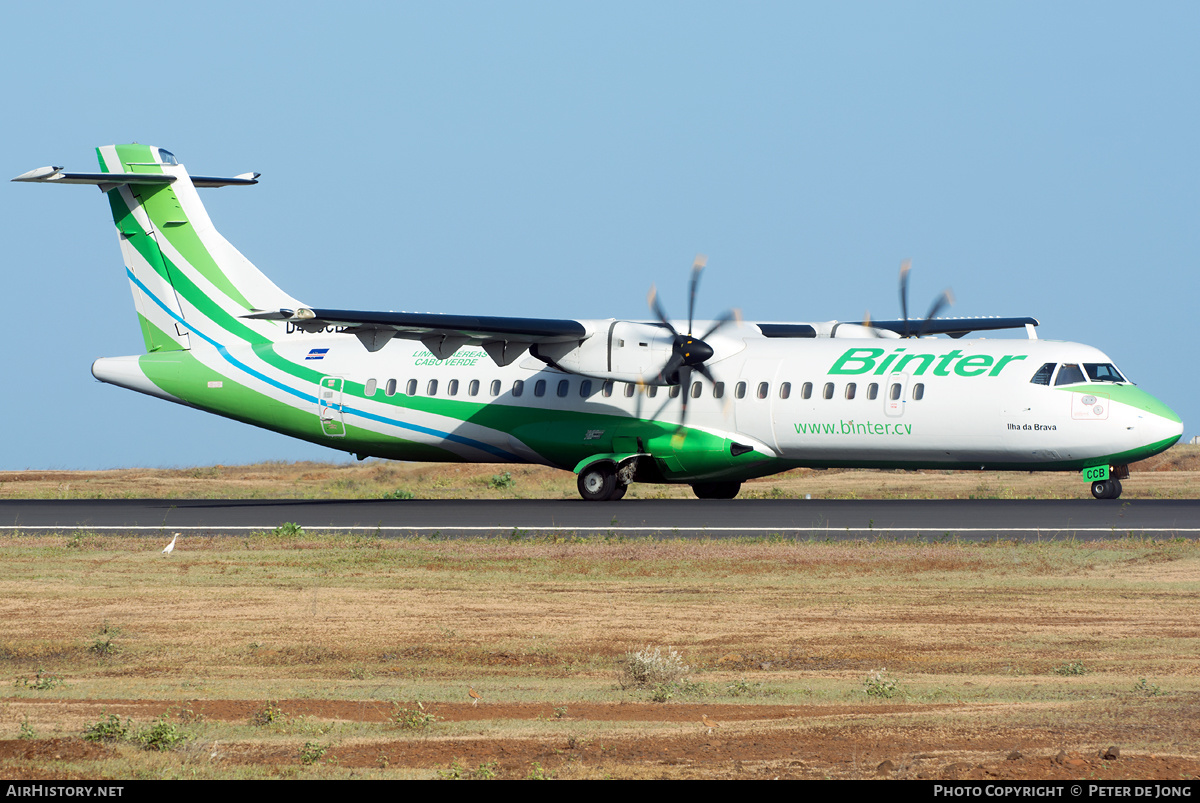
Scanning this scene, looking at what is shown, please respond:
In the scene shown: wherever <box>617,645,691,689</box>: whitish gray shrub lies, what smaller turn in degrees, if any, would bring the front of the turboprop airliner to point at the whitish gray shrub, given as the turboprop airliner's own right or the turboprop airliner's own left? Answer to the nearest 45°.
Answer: approximately 45° to the turboprop airliner's own right
